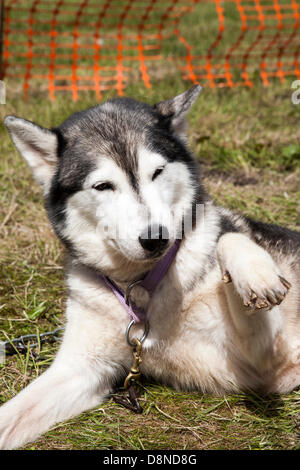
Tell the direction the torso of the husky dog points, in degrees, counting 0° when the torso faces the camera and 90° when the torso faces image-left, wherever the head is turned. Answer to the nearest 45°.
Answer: approximately 45°

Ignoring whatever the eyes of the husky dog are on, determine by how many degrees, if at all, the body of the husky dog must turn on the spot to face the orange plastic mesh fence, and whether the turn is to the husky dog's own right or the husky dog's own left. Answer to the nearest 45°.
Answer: approximately 135° to the husky dog's own right
